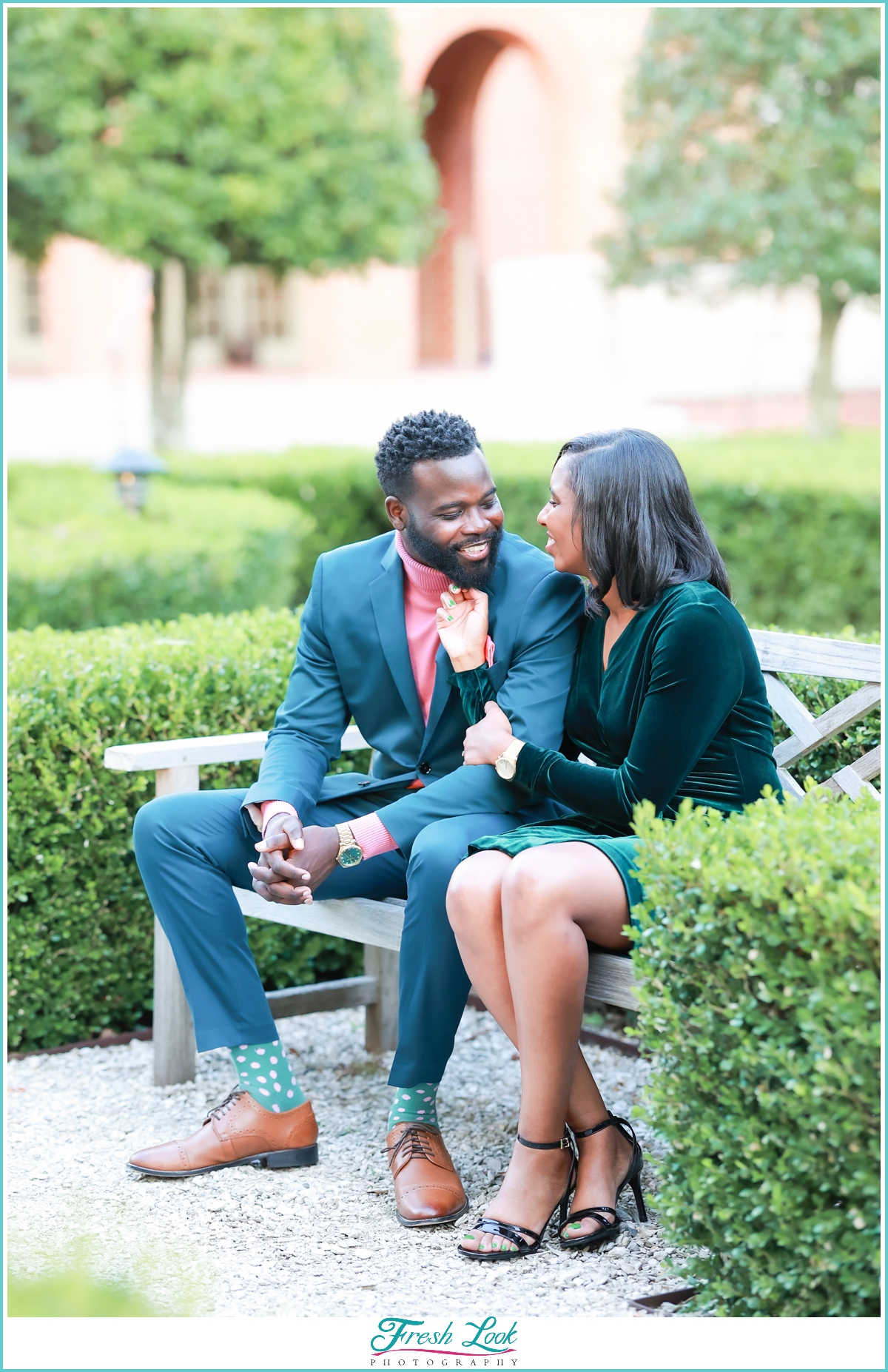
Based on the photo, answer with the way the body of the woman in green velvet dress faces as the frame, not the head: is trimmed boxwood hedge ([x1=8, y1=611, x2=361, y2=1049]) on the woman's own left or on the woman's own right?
on the woman's own right

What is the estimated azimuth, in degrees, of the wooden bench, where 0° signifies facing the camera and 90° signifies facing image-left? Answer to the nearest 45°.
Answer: approximately 45°

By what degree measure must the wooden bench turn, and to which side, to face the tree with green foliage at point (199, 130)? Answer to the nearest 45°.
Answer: approximately 135° to its right

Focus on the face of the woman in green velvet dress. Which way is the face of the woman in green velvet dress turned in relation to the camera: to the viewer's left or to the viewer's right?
to the viewer's left

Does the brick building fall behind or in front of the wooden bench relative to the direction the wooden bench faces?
behind

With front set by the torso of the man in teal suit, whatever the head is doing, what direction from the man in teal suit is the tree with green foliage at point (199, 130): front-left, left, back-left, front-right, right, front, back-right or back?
back-right

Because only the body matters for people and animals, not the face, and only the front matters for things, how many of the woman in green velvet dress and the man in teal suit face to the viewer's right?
0

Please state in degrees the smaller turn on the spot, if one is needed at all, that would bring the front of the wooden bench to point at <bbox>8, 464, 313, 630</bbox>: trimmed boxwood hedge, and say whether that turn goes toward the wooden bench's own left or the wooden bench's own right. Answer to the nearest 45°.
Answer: approximately 135° to the wooden bench's own right

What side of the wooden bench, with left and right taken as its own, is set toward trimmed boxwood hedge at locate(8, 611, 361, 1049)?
right

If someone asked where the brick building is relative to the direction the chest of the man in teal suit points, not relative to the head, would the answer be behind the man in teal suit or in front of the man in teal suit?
behind

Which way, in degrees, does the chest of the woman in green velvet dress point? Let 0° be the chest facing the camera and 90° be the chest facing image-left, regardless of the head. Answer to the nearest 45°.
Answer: approximately 45°

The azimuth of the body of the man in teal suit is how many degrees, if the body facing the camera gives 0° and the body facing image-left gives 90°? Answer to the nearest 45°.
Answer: approximately 45°
